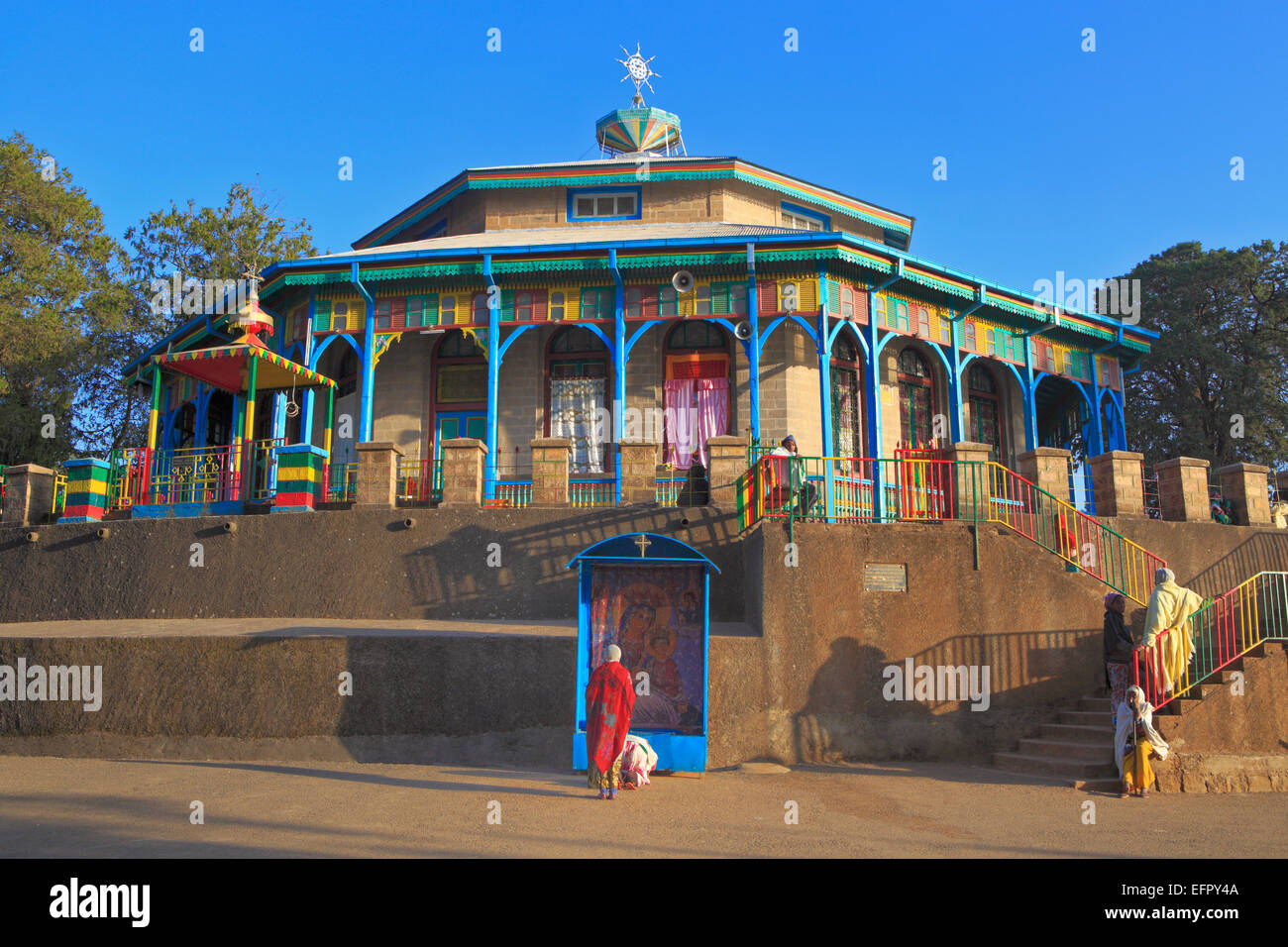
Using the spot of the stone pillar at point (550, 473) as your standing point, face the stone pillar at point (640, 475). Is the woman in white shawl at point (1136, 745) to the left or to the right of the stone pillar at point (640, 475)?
right

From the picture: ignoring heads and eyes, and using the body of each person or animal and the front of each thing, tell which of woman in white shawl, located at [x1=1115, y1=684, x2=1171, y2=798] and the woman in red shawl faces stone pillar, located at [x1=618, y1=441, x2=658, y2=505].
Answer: the woman in red shawl

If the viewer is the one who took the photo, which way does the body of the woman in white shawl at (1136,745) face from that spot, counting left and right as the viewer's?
facing the viewer

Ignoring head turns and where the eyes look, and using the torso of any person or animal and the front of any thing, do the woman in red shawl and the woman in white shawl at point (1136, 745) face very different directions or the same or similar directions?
very different directions

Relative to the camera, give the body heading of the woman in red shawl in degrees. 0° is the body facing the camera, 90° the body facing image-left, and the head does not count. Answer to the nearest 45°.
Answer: approximately 180°

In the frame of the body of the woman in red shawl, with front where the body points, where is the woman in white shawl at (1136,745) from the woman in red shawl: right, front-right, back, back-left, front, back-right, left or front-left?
right

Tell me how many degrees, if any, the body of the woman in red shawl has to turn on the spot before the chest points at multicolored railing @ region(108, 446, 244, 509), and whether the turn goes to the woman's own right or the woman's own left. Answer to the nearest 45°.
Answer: approximately 45° to the woman's own left

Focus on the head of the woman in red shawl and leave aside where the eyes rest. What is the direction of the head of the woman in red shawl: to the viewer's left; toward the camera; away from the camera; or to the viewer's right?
away from the camera

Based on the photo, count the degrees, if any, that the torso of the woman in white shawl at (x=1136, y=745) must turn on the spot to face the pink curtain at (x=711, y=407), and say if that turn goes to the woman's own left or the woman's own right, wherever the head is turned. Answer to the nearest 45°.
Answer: approximately 135° to the woman's own right

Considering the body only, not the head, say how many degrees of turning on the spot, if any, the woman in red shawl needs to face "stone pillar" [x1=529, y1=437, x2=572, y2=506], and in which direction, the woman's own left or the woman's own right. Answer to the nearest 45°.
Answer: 0° — they already face it

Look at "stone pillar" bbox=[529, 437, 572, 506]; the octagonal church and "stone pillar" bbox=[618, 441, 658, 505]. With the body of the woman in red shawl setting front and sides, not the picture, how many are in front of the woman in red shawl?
3

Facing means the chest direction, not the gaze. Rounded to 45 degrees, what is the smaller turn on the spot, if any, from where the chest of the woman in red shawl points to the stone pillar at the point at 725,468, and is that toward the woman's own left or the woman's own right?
0° — they already face it

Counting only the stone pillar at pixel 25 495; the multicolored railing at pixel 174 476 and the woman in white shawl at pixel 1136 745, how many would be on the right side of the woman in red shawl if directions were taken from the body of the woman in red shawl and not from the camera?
1

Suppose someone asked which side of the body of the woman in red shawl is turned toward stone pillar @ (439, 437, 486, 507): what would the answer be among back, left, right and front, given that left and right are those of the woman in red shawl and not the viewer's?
front

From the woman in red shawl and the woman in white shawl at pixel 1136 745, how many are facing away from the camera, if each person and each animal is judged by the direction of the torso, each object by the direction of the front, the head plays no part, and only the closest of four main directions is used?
1
